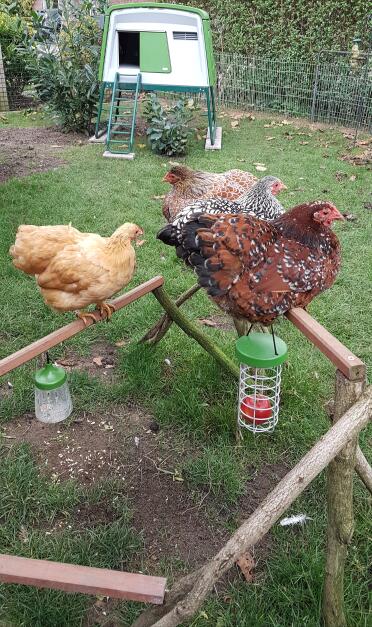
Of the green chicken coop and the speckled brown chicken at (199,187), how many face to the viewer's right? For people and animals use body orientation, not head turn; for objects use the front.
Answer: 0

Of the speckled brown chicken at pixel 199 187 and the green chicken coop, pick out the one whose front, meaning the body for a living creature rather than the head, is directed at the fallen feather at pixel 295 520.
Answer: the green chicken coop

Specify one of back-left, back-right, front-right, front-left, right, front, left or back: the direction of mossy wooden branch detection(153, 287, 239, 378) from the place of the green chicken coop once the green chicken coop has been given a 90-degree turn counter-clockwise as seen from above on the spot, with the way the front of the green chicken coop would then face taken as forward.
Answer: right

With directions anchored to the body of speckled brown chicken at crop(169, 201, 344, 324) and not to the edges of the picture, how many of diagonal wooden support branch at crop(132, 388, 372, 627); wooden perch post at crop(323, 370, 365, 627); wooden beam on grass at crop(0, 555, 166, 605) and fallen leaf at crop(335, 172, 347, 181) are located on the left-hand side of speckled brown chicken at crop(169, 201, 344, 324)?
1

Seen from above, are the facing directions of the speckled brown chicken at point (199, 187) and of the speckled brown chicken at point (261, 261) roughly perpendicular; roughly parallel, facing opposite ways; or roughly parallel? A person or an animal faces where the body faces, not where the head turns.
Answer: roughly parallel, facing opposite ways

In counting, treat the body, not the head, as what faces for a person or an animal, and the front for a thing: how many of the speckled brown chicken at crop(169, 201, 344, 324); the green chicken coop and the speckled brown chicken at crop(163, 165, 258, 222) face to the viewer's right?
1

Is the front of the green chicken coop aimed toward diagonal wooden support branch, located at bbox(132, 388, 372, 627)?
yes

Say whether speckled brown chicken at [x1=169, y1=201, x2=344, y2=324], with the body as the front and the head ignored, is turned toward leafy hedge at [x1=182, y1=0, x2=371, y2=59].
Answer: no

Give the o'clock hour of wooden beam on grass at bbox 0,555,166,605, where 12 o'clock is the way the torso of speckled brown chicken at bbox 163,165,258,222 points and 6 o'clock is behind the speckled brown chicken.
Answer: The wooden beam on grass is roughly at 9 o'clock from the speckled brown chicken.

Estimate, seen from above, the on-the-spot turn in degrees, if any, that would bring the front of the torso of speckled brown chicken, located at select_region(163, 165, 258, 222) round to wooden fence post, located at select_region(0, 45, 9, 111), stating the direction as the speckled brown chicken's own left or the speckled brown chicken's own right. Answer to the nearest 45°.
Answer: approximately 45° to the speckled brown chicken's own right

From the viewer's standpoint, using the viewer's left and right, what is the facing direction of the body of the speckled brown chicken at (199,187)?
facing to the left of the viewer

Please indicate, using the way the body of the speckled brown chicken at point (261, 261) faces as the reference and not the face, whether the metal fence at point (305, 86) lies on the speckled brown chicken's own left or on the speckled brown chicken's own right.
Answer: on the speckled brown chicken's own left

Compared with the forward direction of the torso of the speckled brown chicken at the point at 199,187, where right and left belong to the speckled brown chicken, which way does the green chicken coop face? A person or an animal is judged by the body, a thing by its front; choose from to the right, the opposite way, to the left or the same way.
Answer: to the left

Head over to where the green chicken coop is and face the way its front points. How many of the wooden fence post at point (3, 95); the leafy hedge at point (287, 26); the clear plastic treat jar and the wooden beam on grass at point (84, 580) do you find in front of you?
2

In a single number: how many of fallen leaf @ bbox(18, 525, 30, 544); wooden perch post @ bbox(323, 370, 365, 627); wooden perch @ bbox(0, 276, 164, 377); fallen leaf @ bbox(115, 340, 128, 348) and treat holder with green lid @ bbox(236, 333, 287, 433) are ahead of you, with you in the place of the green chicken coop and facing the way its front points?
5

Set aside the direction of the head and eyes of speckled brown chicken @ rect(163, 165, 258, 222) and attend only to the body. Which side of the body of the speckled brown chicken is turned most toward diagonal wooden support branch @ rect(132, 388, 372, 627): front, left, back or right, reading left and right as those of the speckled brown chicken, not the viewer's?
left

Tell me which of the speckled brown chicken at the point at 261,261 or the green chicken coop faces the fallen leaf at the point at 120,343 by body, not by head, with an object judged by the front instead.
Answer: the green chicken coop

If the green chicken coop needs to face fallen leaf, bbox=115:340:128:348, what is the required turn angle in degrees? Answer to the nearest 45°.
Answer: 0° — it already faces it

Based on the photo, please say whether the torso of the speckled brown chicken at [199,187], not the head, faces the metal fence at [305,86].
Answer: no

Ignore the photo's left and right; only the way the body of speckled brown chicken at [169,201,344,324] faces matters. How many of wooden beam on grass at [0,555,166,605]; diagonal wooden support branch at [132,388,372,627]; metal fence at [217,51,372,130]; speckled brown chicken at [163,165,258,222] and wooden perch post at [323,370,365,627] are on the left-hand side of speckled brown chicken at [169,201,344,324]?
2

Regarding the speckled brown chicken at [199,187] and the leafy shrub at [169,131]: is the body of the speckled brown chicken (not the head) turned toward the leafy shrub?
no

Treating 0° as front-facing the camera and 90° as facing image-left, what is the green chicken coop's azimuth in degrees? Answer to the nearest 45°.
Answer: approximately 0°

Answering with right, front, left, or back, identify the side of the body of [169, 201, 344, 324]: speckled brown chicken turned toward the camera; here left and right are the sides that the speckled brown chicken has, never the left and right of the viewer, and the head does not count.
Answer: right
